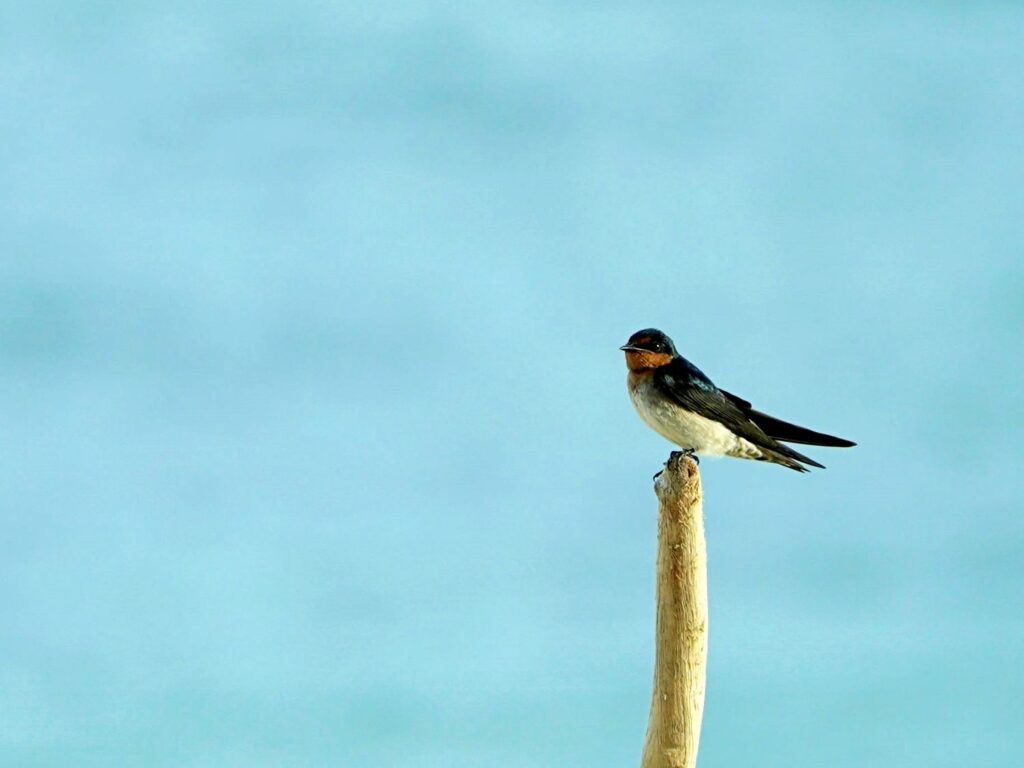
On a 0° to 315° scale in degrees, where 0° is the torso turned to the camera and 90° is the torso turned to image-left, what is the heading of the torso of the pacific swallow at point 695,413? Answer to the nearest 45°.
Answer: approximately 90°
